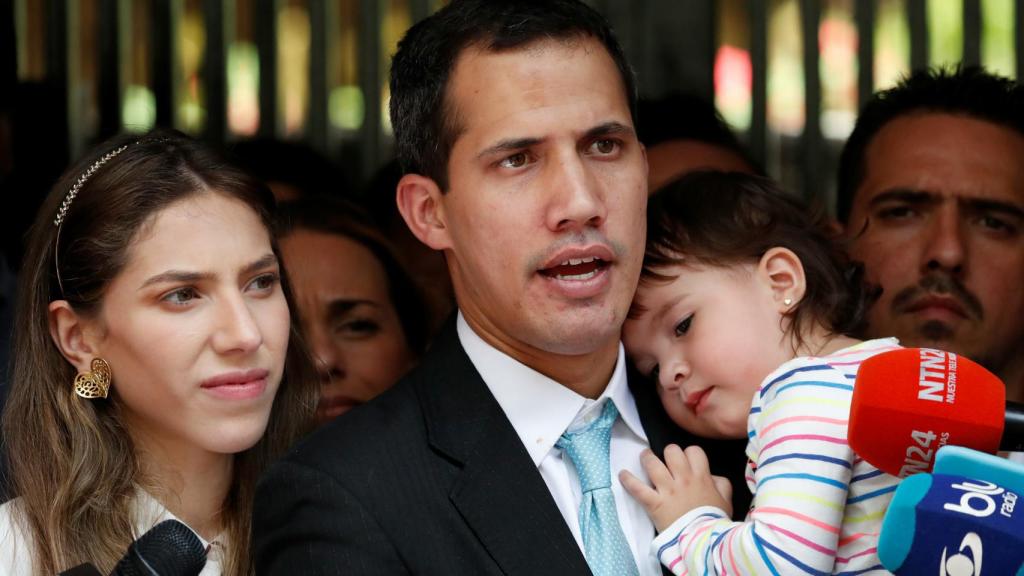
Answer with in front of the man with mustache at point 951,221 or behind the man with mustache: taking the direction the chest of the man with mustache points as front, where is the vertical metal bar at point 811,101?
behind

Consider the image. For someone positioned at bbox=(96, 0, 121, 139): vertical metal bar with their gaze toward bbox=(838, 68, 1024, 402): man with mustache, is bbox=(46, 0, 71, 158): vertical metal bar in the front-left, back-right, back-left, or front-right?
back-right

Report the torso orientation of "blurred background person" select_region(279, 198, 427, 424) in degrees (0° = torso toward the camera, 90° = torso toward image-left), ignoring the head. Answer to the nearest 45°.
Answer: approximately 0°

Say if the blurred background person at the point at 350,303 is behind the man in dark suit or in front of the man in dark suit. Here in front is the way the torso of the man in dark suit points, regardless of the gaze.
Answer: behind

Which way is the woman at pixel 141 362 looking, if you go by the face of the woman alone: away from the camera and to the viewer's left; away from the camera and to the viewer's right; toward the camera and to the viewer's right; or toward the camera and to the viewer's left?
toward the camera and to the viewer's right

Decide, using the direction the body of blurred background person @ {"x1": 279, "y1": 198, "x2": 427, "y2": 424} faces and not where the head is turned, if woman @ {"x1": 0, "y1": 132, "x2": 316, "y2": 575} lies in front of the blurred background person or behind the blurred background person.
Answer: in front

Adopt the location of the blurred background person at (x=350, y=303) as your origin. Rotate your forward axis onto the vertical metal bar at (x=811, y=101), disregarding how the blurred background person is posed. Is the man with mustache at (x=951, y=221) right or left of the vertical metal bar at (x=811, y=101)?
right

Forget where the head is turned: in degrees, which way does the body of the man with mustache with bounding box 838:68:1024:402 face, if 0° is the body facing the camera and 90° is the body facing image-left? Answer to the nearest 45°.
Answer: approximately 0°

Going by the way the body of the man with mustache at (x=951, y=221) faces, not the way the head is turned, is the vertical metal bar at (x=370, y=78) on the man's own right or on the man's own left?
on the man's own right

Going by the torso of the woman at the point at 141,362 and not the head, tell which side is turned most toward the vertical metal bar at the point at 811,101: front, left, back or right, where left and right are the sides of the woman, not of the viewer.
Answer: left

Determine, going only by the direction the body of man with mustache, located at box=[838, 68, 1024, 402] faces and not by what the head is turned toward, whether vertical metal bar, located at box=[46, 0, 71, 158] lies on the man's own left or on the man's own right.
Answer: on the man's own right
